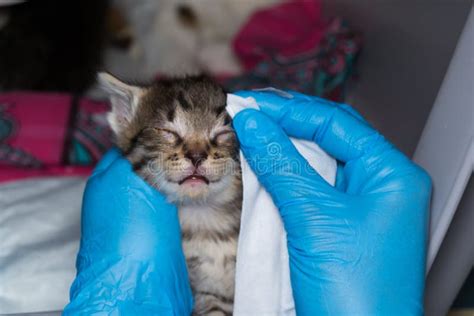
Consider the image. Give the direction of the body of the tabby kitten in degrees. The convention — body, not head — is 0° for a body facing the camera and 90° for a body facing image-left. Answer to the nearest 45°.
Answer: approximately 0°

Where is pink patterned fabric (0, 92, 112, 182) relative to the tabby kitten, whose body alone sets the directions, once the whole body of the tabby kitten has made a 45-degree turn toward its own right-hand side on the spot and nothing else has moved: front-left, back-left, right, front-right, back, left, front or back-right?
right
